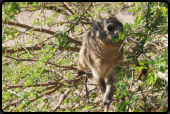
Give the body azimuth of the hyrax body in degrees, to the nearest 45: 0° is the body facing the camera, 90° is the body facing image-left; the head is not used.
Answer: approximately 315°
